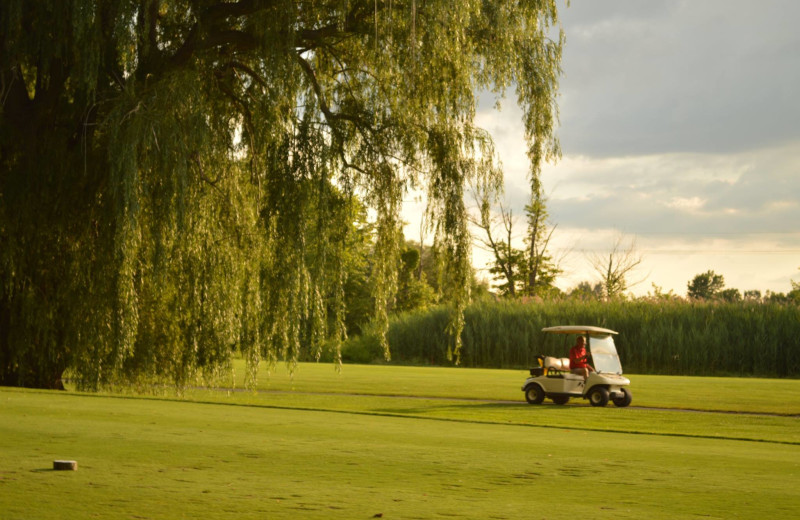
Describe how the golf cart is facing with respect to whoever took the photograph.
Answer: facing the viewer and to the right of the viewer
